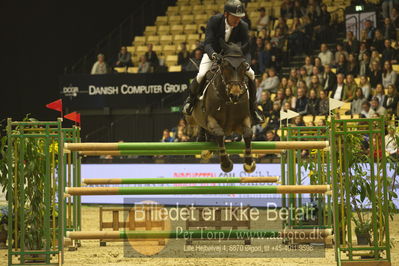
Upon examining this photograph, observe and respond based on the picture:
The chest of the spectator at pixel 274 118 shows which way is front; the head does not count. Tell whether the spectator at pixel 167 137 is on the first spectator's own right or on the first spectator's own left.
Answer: on the first spectator's own right

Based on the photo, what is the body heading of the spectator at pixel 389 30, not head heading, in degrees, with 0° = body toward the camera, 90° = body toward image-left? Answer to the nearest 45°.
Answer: approximately 45°

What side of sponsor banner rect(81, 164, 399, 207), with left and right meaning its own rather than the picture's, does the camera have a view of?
front

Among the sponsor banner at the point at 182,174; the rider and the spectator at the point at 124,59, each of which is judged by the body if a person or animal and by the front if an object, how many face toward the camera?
3

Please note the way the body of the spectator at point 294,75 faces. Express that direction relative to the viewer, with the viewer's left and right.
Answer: facing the viewer and to the left of the viewer

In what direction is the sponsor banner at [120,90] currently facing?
toward the camera

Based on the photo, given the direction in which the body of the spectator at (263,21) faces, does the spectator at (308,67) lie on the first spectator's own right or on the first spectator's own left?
on the first spectator's own left

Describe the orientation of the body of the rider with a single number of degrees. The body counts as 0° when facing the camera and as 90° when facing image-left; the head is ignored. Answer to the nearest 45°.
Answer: approximately 0°

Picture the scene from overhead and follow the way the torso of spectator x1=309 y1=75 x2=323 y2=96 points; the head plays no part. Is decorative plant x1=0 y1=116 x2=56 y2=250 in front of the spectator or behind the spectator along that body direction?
in front

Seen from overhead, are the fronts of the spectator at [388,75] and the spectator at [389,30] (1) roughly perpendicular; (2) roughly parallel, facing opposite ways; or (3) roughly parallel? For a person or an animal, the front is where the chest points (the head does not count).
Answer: roughly parallel

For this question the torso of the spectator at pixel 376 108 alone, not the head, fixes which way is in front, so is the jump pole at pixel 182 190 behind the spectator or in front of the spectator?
in front

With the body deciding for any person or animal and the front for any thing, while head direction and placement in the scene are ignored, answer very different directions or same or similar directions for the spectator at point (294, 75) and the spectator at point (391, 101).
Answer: same or similar directions

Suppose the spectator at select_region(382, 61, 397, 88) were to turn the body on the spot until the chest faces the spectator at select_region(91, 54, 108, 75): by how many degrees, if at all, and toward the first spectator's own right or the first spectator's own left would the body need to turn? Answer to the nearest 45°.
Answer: approximately 45° to the first spectator's own right
